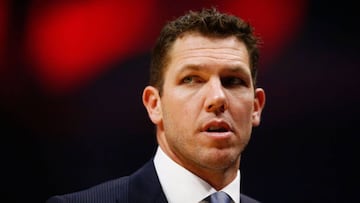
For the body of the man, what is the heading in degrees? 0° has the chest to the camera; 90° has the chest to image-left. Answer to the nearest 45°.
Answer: approximately 315°

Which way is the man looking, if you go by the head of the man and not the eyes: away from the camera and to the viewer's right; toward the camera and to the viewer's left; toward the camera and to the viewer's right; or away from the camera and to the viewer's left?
toward the camera and to the viewer's right
